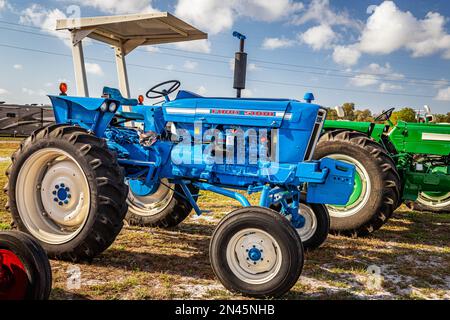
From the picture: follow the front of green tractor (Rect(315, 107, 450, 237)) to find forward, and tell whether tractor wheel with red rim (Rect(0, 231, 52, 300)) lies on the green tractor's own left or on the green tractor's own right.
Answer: on the green tractor's own right

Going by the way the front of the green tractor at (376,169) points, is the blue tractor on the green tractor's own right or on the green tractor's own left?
on the green tractor's own right

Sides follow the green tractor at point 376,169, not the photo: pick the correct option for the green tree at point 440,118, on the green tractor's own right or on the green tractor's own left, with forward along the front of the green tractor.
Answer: on the green tractor's own left

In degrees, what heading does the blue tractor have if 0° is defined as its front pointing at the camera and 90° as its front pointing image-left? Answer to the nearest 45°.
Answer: approximately 315°

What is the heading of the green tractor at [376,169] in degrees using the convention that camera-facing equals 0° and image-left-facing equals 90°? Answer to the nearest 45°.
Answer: approximately 315°

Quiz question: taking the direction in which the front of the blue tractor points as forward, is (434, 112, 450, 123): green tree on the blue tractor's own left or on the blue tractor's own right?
on the blue tractor's own left
